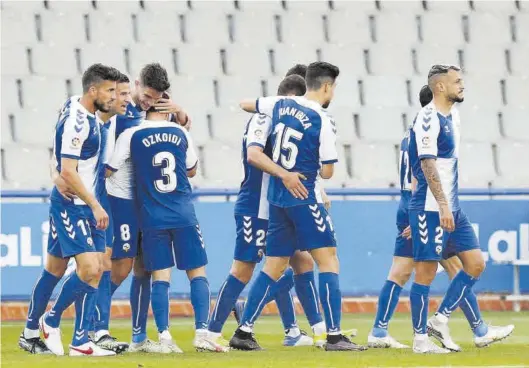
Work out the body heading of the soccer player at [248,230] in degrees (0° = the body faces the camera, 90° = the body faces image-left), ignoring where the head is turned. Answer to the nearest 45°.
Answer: approximately 270°

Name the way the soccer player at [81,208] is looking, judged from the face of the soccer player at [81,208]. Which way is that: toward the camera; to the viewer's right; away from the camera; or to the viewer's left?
to the viewer's right

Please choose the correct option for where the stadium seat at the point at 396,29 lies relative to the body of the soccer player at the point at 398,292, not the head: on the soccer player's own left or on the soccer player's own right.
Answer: on the soccer player's own left

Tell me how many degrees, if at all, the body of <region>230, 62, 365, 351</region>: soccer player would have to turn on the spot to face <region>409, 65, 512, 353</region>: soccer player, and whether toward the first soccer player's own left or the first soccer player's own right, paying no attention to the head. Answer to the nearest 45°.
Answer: approximately 45° to the first soccer player's own right

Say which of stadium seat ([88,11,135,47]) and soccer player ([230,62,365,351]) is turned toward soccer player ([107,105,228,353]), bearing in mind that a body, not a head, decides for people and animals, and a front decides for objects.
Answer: the stadium seat

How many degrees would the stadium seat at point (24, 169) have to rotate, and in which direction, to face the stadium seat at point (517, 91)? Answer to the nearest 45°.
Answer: approximately 90° to its left

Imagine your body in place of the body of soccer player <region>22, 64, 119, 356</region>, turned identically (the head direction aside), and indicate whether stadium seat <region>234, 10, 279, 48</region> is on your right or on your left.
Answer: on your left

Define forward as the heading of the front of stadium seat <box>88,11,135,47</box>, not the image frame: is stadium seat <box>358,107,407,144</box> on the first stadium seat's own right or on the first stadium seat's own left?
on the first stadium seat's own left

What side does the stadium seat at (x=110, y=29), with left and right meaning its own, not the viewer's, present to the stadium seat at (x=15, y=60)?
right
